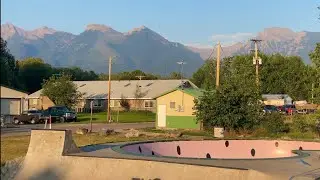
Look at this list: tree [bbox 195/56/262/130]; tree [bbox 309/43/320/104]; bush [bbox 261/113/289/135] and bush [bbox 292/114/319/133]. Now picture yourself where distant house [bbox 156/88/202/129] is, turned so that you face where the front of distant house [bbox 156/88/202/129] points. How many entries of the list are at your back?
0

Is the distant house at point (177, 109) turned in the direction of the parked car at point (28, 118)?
no

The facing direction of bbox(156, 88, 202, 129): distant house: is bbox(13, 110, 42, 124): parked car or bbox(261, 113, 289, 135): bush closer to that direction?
the bush

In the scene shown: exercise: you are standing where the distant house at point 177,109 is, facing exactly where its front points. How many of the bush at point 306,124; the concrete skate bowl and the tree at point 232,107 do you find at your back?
0

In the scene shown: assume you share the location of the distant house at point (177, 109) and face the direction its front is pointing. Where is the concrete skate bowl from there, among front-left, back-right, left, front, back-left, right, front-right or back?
front

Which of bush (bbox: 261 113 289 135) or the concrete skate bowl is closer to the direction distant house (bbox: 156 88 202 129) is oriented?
the concrete skate bowl

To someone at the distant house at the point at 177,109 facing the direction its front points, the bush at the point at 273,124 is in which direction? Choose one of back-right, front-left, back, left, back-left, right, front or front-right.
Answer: front-left

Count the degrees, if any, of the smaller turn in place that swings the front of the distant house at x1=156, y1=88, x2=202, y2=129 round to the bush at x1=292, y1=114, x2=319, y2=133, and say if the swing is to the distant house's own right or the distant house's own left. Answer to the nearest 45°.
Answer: approximately 45° to the distant house's own left

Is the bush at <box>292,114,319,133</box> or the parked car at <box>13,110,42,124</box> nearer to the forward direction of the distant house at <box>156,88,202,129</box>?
the bush

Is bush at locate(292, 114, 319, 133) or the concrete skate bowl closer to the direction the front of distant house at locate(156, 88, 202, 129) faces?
the concrete skate bowl

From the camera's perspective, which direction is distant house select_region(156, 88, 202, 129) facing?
toward the camera

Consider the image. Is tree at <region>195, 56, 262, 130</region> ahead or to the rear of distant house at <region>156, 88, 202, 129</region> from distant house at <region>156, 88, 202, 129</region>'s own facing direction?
ahead

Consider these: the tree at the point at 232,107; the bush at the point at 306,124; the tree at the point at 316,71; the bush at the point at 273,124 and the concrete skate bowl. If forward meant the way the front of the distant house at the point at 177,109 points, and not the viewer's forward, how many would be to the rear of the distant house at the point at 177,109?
0

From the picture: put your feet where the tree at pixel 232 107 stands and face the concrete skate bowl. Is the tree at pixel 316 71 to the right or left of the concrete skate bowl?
left
